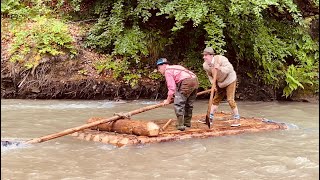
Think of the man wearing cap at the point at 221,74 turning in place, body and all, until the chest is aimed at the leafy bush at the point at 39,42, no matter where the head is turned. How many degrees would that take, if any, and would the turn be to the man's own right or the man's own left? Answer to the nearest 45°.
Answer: approximately 90° to the man's own right

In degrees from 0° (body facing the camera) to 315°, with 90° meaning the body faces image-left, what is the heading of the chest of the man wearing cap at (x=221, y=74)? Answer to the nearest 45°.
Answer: approximately 45°
